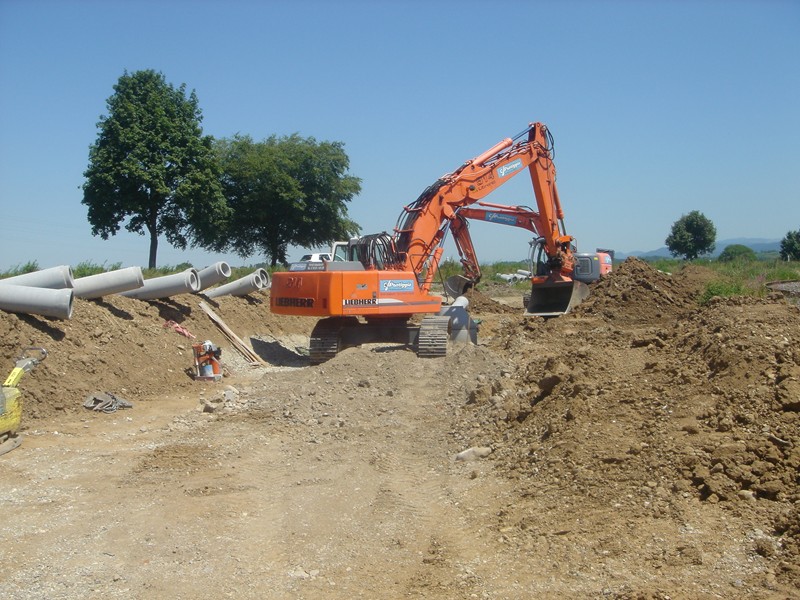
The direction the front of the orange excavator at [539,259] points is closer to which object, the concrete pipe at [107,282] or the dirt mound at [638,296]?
the concrete pipe

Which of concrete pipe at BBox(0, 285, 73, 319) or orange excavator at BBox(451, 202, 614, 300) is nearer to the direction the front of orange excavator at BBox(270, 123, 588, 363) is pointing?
the orange excavator

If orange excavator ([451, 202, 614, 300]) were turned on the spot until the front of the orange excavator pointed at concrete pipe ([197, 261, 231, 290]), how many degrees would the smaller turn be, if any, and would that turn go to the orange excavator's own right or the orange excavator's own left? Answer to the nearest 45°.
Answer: approximately 45° to the orange excavator's own left

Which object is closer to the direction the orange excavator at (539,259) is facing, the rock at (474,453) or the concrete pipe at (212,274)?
the concrete pipe

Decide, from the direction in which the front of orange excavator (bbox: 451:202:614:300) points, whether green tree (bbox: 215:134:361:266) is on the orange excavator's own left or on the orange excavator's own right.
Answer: on the orange excavator's own right

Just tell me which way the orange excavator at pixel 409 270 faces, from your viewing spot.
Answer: facing away from the viewer and to the right of the viewer

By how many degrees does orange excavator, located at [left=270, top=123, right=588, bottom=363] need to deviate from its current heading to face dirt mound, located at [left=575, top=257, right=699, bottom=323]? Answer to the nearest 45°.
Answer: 0° — it already faces it

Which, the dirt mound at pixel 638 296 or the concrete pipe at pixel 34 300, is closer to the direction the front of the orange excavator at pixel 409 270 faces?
the dirt mound

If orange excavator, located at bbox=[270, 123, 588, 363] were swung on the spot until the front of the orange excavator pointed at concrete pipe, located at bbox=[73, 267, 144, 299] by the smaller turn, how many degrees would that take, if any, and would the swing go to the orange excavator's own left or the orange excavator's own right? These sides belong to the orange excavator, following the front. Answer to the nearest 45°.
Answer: approximately 135° to the orange excavator's own left

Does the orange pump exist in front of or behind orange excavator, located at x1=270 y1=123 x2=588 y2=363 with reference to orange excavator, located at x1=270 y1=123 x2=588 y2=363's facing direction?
behind

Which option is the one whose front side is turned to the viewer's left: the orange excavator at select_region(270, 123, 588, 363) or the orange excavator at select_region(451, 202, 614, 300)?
the orange excavator at select_region(451, 202, 614, 300)

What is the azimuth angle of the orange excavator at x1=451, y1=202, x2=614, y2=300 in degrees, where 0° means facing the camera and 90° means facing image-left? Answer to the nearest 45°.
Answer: approximately 90°

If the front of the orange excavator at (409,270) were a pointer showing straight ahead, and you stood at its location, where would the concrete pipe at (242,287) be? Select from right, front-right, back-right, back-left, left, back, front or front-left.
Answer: left
